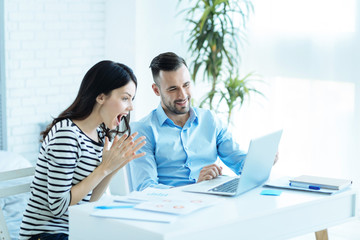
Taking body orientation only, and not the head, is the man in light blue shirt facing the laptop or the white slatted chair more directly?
the laptop

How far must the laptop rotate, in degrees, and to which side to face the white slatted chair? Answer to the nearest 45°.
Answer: approximately 45° to its left

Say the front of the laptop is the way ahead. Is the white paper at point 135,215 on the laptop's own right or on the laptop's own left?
on the laptop's own left

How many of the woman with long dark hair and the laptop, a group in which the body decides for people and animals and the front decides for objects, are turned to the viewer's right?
1

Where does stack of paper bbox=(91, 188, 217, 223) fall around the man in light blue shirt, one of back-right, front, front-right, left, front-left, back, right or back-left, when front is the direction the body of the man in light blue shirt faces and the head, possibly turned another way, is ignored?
front-right

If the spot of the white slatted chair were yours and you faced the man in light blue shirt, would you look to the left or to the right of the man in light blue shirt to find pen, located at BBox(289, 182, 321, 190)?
right

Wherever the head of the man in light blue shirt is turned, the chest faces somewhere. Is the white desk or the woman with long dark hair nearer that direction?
the white desk

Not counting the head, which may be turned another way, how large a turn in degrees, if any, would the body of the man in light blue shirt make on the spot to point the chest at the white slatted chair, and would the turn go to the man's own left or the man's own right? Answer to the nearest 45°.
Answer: approximately 90° to the man's own right

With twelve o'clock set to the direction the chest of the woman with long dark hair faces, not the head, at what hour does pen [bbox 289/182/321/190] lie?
The pen is roughly at 12 o'clock from the woman with long dark hair.

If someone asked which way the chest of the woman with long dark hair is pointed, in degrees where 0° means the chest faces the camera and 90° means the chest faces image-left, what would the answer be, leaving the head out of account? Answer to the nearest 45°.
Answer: approximately 270°

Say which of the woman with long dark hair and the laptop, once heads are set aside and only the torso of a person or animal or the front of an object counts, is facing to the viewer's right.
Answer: the woman with long dark hair

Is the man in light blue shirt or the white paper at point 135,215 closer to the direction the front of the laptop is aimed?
the man in light blue shirt

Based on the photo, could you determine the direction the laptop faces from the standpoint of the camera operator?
facing away from the viewer and to the left of the viewer

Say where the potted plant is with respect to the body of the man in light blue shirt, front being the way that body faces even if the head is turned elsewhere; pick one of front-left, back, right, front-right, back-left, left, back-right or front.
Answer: back-left
